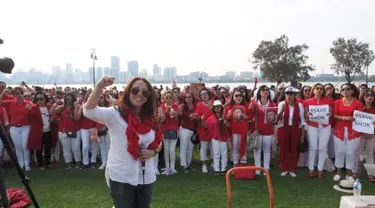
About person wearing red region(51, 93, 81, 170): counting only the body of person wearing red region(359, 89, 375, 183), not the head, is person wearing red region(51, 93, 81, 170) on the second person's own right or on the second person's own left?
on the second person's own right

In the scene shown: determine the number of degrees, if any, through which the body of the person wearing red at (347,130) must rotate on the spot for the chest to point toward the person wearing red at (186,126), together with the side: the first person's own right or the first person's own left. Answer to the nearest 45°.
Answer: approximately 90° to the first person's own right

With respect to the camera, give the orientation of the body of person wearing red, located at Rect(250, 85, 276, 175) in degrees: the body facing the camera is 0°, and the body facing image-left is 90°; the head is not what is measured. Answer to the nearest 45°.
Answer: approximately 0°

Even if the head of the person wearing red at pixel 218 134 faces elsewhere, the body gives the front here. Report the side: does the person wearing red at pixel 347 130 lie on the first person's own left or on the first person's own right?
on the first person's own left

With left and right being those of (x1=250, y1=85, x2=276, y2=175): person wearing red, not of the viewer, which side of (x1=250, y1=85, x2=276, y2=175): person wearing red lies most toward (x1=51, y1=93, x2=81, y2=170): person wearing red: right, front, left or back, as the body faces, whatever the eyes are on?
right

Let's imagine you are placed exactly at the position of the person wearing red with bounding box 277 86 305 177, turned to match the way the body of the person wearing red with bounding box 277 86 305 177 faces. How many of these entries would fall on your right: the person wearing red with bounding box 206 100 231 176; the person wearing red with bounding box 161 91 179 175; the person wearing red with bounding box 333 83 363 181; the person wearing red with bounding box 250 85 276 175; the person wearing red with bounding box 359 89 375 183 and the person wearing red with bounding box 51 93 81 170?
4

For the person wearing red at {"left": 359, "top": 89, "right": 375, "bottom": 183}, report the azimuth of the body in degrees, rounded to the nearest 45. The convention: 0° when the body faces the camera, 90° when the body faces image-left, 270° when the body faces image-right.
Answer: approximately 0°

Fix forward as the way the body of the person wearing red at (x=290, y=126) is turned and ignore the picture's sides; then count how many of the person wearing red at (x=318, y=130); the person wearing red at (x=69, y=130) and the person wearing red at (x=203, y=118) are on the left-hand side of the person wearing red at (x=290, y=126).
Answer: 1

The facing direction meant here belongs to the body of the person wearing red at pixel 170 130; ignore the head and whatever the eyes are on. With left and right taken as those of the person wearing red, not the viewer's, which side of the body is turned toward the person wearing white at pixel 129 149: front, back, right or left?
front

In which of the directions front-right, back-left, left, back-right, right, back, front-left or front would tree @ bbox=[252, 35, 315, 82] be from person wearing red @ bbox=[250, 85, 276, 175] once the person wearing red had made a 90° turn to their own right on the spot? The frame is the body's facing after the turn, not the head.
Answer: right
